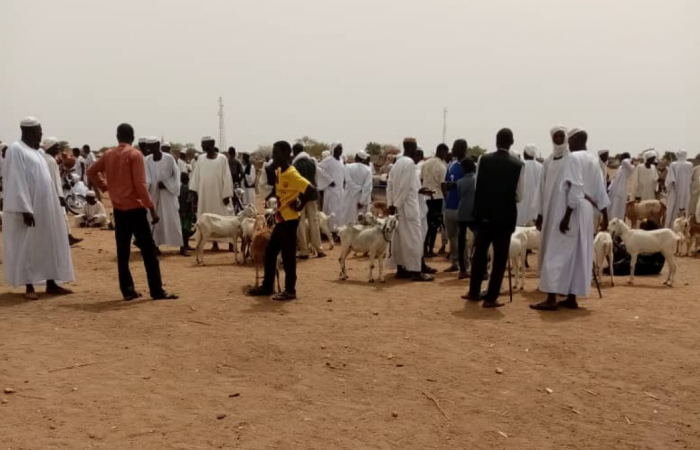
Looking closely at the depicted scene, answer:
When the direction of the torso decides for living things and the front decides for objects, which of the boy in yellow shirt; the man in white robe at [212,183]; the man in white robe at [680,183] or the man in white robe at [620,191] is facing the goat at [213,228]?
the man in white robe at [212,183]

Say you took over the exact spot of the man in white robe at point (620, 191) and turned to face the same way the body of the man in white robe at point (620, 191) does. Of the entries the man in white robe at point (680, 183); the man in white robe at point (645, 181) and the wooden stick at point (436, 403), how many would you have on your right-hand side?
1

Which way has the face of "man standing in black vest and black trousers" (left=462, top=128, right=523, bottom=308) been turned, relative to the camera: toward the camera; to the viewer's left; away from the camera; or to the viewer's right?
away from the camera

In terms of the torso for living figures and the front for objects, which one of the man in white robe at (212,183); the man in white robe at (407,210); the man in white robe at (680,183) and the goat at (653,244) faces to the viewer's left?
the goat

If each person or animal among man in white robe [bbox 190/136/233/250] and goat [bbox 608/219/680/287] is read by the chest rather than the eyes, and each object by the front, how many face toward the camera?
1

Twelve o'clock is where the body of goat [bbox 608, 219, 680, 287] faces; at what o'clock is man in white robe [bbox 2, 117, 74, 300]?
The man in white robe is roughly at 11 o'clock from the goat.

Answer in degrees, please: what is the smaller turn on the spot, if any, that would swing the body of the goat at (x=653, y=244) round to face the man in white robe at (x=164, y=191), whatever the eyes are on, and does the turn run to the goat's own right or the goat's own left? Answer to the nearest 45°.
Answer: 0° — it already faces them

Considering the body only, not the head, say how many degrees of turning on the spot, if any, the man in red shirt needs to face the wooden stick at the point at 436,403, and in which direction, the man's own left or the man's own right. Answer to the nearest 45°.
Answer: approximately 90° to the man's own right
